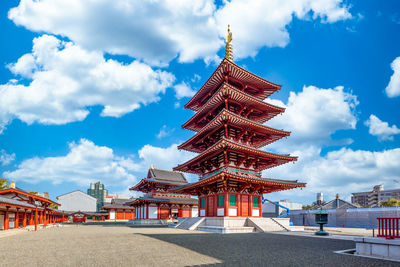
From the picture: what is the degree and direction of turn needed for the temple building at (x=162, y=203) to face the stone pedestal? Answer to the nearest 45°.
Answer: approximately 45° to its right

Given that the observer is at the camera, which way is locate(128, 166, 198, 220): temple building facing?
facing the viewer and to the right of the viewer

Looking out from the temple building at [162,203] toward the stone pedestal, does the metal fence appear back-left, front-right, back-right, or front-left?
front-left

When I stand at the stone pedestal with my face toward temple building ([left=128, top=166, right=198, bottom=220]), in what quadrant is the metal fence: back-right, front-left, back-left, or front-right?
front-right
